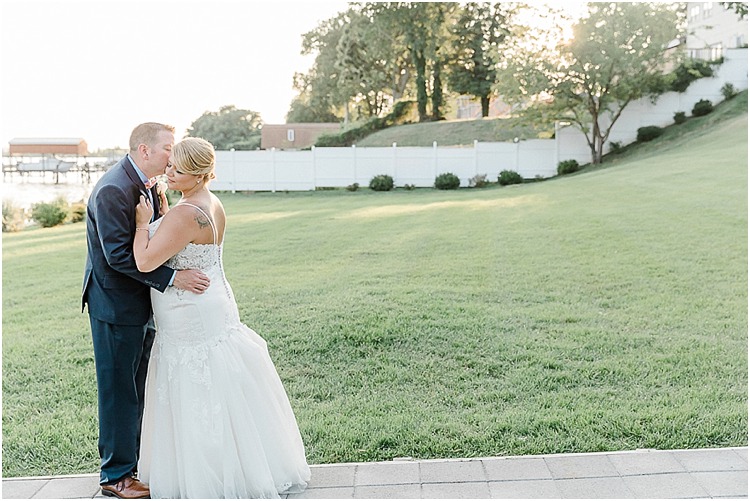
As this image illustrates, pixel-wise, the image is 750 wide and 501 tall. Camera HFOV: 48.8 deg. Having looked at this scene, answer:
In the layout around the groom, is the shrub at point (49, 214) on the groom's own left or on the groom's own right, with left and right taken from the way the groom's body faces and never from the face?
on the groom's own left

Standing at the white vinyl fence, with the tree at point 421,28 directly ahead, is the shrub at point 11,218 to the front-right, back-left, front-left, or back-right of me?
back-left

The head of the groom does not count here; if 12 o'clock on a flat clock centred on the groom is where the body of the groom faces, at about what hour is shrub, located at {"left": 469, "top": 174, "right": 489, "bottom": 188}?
The shrub is roughly at 10 o'clock from the groom.

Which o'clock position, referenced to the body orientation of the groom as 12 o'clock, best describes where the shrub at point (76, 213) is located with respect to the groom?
The shrub is roughly at 9 o'clock from the groom.

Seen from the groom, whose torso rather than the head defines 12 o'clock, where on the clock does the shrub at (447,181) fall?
The shrub is roughly at 10 o'clock from the groom.

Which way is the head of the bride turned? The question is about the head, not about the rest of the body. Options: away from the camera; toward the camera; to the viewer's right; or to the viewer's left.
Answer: to the viewer's left

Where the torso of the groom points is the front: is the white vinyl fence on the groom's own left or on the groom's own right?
on the groom's own left

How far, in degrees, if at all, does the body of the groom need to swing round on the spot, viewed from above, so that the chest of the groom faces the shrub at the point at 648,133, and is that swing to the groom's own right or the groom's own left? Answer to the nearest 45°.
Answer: approximately 45° to the groom's own left

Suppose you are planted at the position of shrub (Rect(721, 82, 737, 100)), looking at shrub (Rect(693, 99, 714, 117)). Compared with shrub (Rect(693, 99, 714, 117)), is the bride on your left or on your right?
left

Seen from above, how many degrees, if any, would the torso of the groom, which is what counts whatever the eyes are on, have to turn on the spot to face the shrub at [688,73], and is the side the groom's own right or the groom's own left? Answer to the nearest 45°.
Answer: approximately 45° to the groom's own left

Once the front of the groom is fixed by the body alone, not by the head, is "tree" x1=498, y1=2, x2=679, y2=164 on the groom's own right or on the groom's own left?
on the groom's own left

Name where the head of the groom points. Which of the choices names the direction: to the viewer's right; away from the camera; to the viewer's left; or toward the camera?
to the viewer's right

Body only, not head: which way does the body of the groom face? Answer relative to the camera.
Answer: to the viewer's right

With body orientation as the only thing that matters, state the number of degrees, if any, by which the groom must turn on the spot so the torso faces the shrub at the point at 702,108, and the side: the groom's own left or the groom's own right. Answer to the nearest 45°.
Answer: approximately 45° to the groom's own left
